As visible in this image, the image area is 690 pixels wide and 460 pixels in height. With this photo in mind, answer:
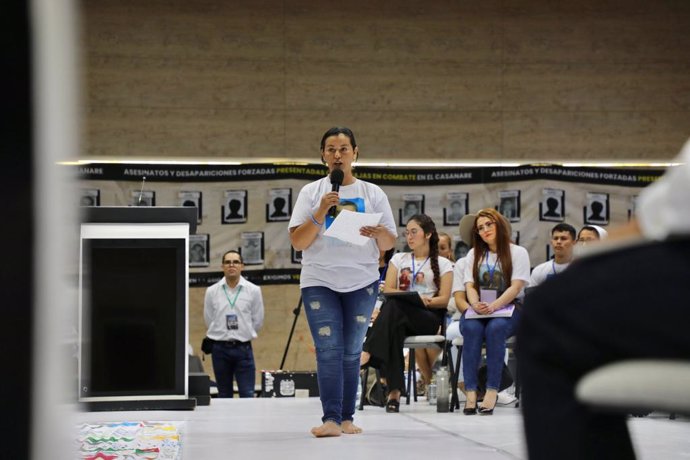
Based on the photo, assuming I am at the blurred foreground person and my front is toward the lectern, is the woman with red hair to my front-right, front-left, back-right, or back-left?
front-right

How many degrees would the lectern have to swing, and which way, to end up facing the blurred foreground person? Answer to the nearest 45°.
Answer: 0° — it already faces them

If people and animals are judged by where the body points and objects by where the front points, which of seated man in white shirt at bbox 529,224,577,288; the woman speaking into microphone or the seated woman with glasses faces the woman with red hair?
the seated man in white shirt

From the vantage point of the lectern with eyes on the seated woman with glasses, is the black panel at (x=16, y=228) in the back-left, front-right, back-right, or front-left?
back-right

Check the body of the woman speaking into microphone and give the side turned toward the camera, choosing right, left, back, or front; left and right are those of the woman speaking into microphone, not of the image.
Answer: front

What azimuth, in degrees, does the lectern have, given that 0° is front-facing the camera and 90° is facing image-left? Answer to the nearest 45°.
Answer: approximately 0°

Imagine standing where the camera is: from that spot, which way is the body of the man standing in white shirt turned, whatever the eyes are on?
toward the camera

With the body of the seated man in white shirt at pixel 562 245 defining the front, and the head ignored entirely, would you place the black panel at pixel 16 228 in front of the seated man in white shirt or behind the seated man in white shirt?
in front

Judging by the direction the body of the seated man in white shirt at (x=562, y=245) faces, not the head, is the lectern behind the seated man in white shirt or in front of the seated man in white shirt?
in front

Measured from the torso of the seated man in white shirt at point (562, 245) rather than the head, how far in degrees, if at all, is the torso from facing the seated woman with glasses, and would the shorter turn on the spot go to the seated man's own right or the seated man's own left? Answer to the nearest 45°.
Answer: approximately 45° to the seated man's own right

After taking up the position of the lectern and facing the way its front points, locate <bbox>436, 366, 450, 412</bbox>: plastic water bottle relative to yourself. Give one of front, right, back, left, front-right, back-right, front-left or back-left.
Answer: left

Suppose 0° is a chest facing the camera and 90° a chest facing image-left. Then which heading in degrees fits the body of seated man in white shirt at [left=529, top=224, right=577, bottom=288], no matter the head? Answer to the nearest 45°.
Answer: approximately 45°
